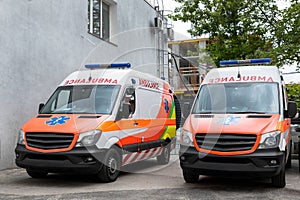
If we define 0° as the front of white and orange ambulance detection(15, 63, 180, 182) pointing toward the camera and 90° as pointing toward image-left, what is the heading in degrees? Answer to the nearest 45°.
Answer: approximately 45°

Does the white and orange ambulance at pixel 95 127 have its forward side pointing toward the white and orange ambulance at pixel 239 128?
no

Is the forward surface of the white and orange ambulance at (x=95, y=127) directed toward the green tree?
no

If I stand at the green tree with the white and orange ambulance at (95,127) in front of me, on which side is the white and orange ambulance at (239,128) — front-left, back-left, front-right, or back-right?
front-left
